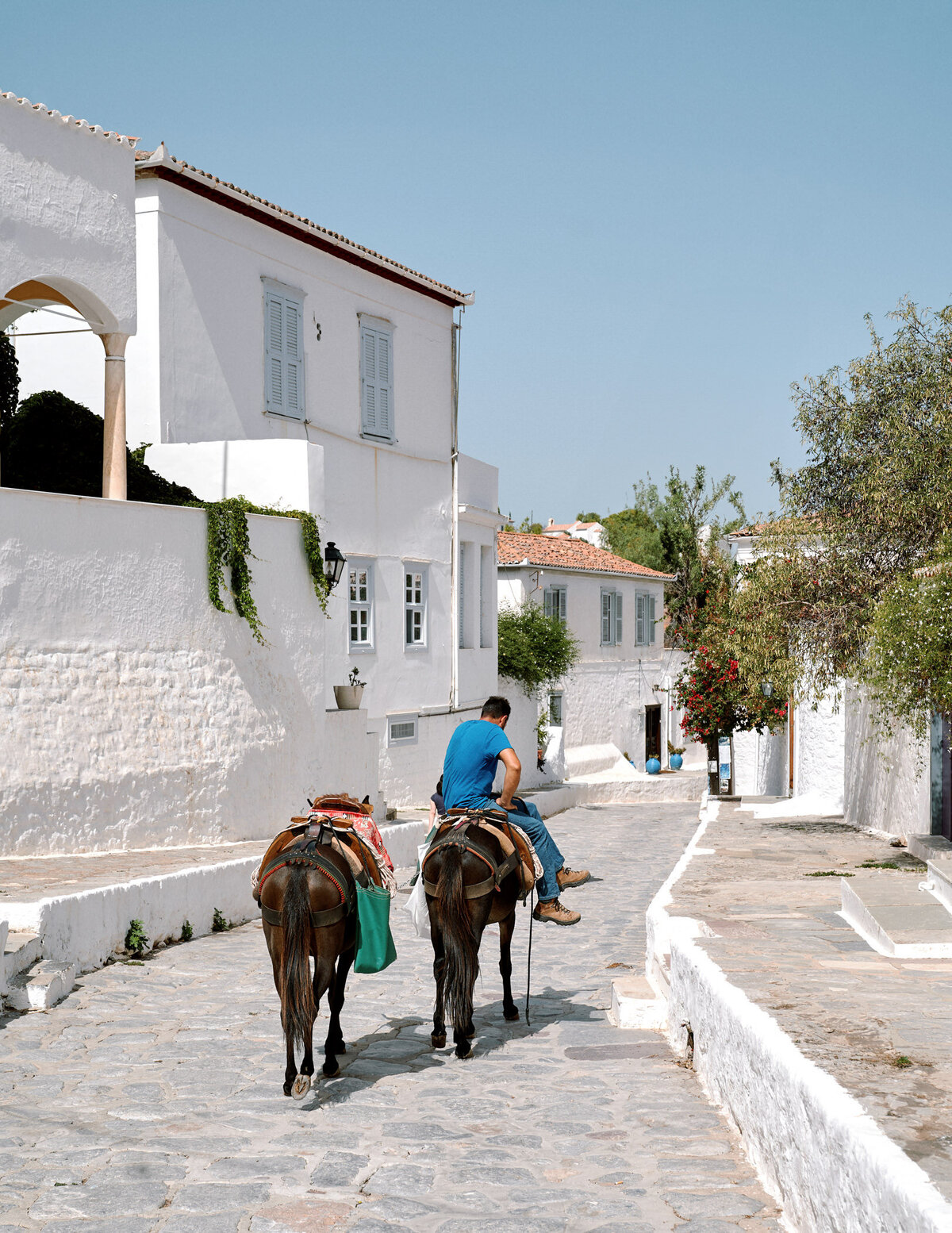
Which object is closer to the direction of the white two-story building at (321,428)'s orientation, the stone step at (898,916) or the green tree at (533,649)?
the stone step

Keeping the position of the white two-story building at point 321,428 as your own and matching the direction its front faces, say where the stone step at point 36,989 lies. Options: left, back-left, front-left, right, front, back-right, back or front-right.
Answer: front-right

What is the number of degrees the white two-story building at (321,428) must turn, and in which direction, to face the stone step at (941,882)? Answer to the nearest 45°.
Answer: approximately 45° to its right

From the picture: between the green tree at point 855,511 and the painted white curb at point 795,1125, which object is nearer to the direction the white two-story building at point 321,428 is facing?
the green tree

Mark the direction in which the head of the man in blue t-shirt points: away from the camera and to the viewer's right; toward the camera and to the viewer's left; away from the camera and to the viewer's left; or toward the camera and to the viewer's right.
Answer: away from the camera and to the viewer's right

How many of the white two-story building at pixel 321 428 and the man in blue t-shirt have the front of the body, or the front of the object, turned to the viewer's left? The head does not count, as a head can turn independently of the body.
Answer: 0

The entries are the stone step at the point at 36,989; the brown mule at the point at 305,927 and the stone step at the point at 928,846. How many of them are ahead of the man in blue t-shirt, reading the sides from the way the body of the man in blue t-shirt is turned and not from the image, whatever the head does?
1

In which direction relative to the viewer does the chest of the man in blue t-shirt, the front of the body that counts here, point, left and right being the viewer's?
facing away from the viewer and to the right of the viewer

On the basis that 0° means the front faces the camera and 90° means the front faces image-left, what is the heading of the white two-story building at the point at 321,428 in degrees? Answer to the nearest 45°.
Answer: approximately 315°

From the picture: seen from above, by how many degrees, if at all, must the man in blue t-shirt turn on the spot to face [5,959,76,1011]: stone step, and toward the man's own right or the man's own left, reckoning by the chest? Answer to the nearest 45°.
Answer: approximately 135° to the man's own left

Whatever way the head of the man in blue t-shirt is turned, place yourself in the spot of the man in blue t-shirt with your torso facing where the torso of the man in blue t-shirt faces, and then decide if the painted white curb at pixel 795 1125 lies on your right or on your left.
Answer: on your right

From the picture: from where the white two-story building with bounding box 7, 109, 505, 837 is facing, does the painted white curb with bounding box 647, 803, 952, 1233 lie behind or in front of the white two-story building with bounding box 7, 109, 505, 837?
in front

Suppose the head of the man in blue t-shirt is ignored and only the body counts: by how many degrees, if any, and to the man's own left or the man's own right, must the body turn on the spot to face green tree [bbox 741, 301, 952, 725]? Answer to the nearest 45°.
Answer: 0° — they already face it
